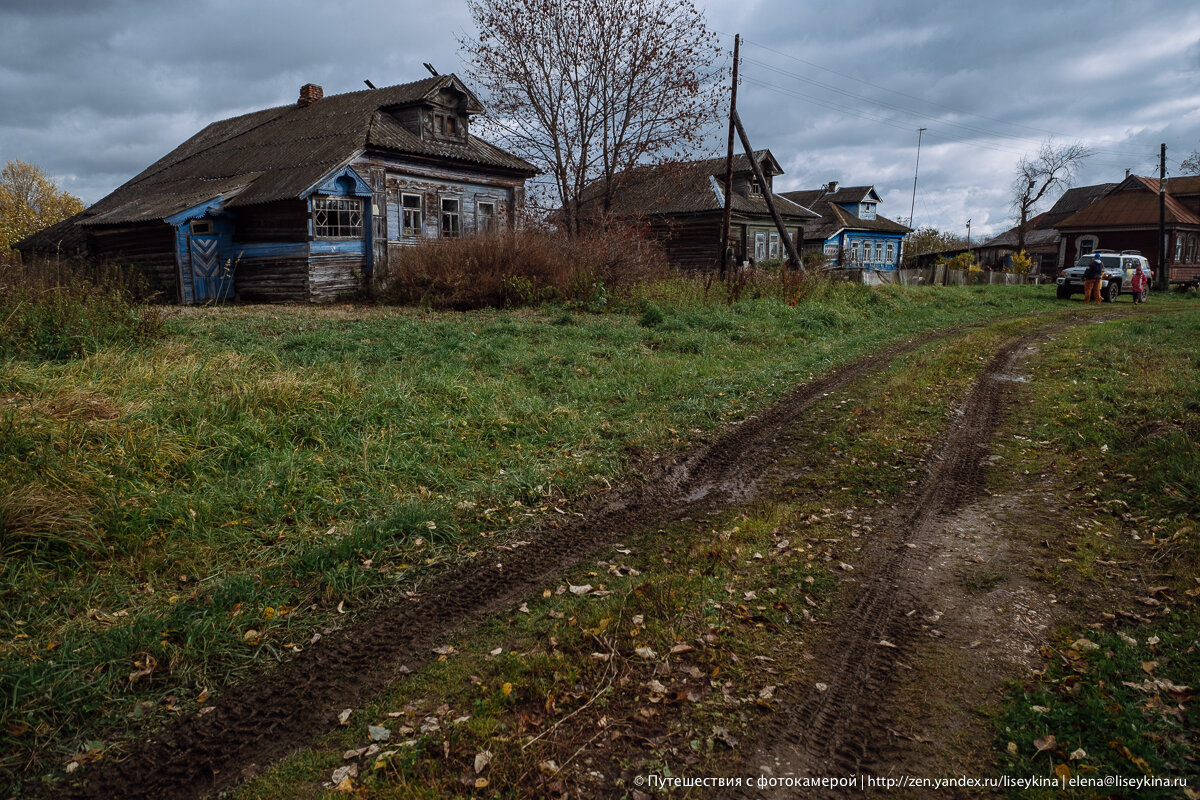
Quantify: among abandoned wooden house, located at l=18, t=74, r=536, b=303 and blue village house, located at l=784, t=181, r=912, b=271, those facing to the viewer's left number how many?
0

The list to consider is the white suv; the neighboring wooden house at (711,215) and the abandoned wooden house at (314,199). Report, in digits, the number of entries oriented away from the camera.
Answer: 0

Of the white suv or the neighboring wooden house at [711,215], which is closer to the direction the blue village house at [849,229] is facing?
the white suv

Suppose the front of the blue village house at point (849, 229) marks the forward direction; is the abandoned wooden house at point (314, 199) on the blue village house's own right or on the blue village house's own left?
on the blue village house's own right

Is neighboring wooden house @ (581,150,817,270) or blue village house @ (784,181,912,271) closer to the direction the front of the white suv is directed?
the neighboring wooden house

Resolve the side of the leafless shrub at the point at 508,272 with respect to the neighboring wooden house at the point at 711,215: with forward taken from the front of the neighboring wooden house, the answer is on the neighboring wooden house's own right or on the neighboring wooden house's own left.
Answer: on the neighboring wooden house's own right

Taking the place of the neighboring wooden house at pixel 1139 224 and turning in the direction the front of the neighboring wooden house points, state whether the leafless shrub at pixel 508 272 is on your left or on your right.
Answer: on your right

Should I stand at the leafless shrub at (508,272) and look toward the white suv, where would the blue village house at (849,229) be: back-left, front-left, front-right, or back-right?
front-left

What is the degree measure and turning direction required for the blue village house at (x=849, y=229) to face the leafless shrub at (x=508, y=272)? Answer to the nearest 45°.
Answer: approximately 45° to its right

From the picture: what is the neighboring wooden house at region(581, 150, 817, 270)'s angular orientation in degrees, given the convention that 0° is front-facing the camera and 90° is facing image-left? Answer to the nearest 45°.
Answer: approximately 315°

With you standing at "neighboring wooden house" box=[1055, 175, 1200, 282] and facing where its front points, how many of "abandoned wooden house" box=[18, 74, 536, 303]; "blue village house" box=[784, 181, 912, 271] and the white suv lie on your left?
0

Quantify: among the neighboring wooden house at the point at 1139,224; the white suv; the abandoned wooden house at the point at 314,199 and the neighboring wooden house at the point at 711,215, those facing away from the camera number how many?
0

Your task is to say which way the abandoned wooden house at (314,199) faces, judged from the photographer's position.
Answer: facing the viewer and to the right of the viewer
